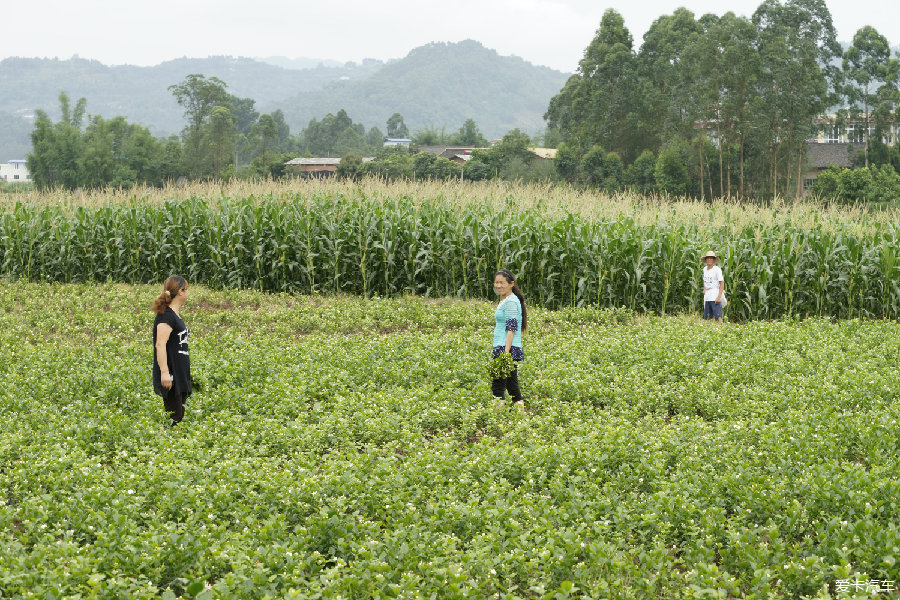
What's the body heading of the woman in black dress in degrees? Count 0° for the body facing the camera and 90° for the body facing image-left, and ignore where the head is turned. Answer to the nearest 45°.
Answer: approximately 270°

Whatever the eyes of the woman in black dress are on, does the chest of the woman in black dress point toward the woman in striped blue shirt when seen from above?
yes

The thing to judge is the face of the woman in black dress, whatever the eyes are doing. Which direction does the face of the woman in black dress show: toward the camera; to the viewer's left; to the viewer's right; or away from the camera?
to the viewer's right
